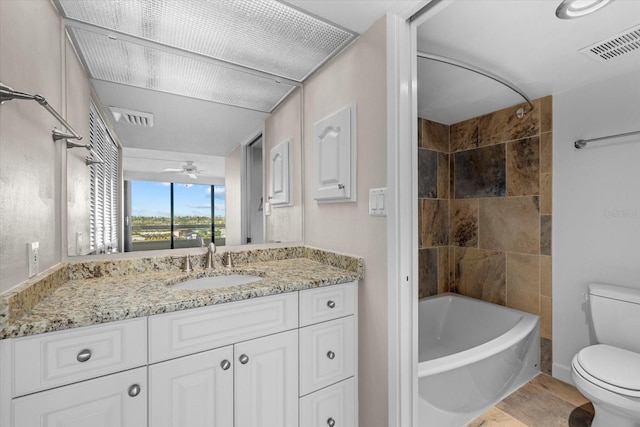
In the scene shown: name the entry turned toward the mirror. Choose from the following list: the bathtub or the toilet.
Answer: the toilet

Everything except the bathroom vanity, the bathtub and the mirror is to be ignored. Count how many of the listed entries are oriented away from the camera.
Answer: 0

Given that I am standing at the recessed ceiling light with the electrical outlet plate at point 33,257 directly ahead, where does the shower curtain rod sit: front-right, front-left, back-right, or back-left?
front-right

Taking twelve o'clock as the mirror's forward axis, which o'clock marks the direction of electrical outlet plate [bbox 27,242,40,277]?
The electrical outlet plate is roughly at 3 o'clock from the mirror.

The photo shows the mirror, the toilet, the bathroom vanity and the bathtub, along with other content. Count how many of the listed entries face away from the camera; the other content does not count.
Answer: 0

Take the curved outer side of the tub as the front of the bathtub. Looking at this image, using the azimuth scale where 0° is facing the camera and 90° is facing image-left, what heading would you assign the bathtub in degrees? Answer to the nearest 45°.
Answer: approximately 315°

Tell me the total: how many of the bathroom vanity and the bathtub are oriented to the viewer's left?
0

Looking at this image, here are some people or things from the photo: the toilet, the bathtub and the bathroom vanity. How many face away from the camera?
0

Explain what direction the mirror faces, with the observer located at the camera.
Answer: facing the viewer and to the right of the viewer

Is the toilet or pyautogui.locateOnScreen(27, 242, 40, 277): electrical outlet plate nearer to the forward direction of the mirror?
the toilet
